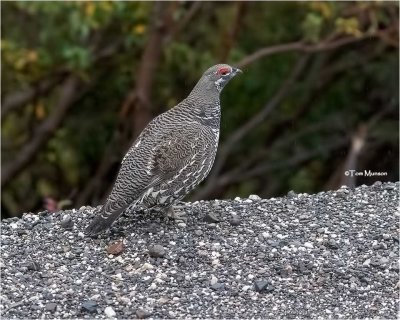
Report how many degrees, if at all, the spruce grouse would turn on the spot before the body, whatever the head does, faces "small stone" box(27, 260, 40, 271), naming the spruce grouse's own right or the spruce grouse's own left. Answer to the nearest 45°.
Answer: approximately 135° to the spruce grouse's own right

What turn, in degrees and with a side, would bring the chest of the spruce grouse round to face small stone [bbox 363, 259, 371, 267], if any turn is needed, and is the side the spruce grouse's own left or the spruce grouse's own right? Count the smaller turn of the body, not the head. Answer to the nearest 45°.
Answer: approximately 45° to the spruce grouse's own right

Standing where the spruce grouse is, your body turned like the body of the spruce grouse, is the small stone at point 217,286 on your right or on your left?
on your right

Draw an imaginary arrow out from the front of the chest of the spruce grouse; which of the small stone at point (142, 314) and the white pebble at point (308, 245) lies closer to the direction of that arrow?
the white pebble

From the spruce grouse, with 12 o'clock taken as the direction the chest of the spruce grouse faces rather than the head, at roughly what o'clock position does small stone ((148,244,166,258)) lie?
The small stone is roughly at 3 o'clock from the spruce grouse.

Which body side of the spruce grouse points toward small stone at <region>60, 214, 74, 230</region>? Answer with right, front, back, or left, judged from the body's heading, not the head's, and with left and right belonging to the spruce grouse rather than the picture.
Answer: back

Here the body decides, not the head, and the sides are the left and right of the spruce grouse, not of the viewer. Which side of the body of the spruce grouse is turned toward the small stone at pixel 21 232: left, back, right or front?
back

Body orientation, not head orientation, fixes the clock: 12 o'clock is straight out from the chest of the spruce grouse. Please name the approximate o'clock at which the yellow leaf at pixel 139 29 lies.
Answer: The yellow leaf is roughly at 9 o'clock from the spruce grouse.

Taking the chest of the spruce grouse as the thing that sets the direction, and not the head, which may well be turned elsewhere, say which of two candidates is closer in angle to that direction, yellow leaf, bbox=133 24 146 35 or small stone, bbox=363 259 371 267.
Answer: the small stone

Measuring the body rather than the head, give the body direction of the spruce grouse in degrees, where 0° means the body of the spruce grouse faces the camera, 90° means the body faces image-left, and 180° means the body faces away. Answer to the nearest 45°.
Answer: approximately 270°

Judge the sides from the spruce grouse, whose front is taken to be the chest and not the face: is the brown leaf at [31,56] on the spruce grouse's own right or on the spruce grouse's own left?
on the spruce grouse's own left

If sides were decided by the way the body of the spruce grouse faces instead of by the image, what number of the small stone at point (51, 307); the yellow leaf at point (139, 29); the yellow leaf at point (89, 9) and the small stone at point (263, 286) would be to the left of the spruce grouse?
2
